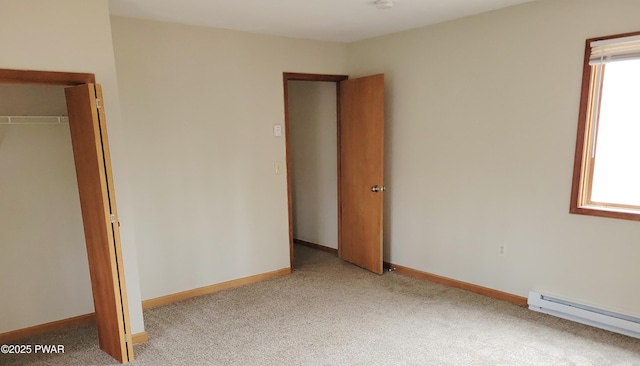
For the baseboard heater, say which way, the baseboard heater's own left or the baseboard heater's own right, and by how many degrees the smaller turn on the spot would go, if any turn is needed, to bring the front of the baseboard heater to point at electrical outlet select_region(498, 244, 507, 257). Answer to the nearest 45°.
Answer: approximately 45° to the baseboard heater's own right

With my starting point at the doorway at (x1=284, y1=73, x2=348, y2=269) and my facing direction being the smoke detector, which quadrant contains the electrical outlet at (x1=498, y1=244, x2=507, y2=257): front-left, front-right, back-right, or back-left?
front-left

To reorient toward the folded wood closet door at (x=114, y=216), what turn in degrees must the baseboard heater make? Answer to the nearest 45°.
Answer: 0° — it already faces it

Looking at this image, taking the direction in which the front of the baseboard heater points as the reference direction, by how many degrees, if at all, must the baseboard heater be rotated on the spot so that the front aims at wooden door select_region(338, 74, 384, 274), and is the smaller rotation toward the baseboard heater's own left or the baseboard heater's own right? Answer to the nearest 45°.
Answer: approximately 45° to the baseboard heater's own right

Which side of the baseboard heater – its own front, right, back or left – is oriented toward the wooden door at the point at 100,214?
front

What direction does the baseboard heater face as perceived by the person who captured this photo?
facing the viewer and to the left of the viewer
